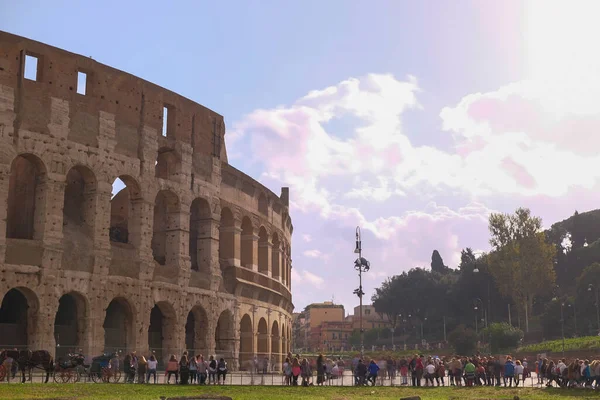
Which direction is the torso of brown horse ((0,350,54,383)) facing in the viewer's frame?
to the viewer's left

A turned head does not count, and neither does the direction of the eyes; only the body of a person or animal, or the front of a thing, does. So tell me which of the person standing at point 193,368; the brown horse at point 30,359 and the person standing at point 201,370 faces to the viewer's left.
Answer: the brown horse

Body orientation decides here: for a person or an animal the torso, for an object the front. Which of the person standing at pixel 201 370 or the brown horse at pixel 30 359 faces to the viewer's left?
the brown horse

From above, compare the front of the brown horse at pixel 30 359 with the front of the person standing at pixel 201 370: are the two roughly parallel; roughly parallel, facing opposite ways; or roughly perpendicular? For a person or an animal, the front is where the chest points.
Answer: roughly perpendicular
